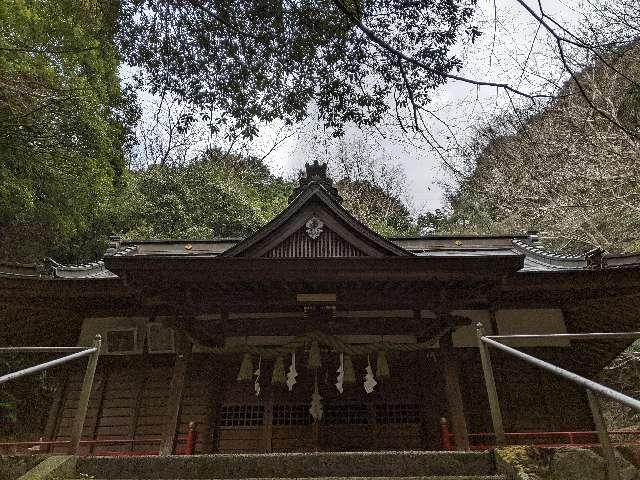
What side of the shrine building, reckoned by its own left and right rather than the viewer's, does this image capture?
front

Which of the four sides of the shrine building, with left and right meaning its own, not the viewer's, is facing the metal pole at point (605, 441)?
front

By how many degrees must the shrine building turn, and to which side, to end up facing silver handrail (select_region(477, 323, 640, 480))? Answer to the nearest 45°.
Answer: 0° — it already faces it

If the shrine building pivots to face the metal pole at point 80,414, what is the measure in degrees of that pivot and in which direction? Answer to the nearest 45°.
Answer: approximately 45° to its right

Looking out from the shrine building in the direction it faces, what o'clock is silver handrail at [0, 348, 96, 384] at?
The silver handrail is roughly at 1 o'clock from the shrine building.
